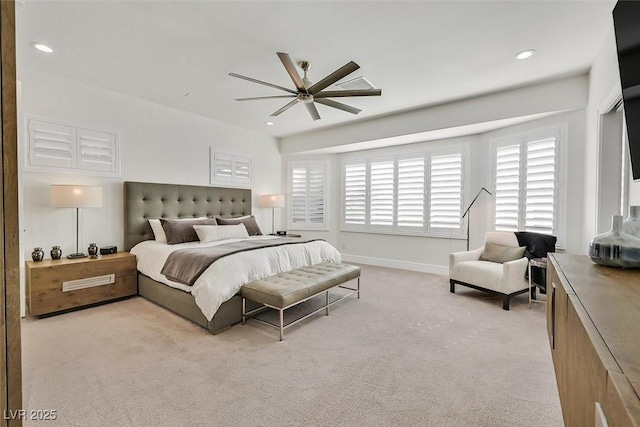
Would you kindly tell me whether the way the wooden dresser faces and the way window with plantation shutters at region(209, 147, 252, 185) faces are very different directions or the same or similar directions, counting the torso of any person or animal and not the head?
very different directions

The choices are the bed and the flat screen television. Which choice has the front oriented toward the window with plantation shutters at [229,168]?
the flat screen television

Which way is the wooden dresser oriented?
to the viewer's left

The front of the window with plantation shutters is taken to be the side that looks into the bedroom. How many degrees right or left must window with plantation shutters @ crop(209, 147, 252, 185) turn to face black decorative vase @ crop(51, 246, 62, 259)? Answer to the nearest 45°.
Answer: approximately 90° to its right

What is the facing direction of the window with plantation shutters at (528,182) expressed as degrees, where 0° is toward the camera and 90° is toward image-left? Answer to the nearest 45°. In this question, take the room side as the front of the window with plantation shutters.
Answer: approximately 45°

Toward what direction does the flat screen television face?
to the viewer's left

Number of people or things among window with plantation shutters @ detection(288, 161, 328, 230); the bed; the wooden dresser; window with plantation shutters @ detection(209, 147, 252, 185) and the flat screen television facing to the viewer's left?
2

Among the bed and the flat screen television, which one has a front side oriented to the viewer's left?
the flat screen television

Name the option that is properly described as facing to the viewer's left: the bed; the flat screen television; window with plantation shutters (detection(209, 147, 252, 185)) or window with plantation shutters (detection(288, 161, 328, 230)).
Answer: the flat screen television
